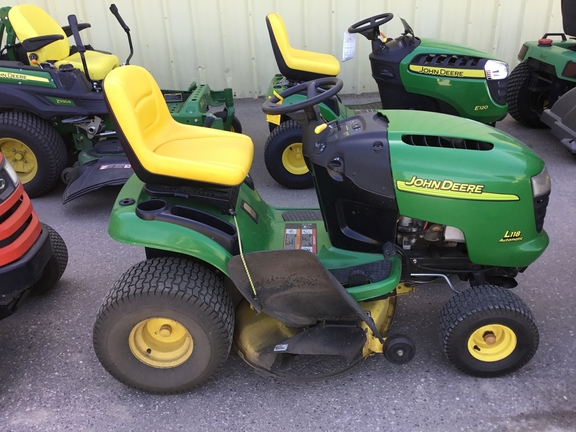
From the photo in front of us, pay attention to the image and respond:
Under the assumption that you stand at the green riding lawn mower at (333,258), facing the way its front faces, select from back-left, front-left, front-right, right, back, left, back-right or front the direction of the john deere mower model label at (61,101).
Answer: back-left

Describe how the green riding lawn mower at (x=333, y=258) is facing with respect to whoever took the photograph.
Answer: facing to the right of the viewer

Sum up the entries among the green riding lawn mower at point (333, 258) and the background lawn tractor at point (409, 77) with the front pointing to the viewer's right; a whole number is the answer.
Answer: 2

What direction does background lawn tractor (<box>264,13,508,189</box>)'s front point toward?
to the viewer's right

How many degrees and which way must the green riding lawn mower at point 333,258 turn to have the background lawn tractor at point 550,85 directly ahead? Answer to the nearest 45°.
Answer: approximately 45° to its left

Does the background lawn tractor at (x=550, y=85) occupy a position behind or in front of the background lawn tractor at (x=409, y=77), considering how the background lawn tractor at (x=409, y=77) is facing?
in front

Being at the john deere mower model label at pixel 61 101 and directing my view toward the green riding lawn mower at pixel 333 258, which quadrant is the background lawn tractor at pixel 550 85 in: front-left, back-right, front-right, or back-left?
front-left

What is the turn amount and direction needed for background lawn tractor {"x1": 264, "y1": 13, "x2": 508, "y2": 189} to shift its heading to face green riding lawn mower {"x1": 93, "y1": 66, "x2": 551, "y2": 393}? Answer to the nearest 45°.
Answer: approximately 90° to its right

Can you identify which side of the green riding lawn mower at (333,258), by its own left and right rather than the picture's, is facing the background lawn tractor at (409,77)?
left

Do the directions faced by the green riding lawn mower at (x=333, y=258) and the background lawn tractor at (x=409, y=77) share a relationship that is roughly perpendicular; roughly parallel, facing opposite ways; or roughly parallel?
roughly parallel

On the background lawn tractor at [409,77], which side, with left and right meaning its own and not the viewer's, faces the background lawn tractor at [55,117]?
back

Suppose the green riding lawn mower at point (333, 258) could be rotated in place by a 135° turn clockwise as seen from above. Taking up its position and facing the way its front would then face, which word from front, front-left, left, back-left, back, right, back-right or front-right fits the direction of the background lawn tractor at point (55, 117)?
right
